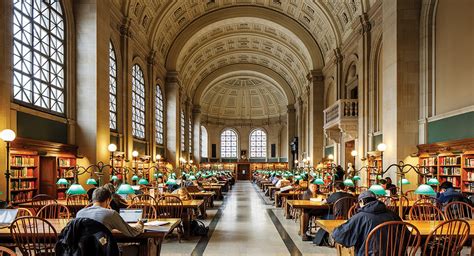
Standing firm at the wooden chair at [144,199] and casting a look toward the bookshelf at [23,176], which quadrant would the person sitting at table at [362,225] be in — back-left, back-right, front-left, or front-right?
back-left

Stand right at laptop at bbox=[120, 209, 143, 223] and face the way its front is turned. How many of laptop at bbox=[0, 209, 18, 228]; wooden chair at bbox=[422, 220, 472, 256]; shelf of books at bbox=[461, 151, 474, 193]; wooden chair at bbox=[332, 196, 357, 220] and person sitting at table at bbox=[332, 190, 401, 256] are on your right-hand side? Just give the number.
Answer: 1

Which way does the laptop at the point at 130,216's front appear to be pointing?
toward the camera

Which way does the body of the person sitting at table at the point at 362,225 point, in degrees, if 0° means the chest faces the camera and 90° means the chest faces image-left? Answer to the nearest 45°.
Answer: approximately 135°

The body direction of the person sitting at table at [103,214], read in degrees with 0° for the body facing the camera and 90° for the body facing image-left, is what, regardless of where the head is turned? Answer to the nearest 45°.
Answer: approximately 225°

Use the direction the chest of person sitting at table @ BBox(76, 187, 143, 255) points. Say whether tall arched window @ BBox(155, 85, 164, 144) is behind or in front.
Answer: in front

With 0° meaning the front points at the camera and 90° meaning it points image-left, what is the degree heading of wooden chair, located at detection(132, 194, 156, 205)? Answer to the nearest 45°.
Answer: approximately 0°

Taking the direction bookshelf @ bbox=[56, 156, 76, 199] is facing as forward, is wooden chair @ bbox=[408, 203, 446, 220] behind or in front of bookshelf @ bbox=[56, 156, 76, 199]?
in front

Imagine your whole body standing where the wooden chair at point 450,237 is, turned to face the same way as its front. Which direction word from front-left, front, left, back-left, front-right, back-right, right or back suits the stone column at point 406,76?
front-right

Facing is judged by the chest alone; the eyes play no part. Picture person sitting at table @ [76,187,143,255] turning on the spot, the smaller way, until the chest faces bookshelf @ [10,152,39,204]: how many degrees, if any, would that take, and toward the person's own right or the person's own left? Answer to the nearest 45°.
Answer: approximately 45° to the person's own left
